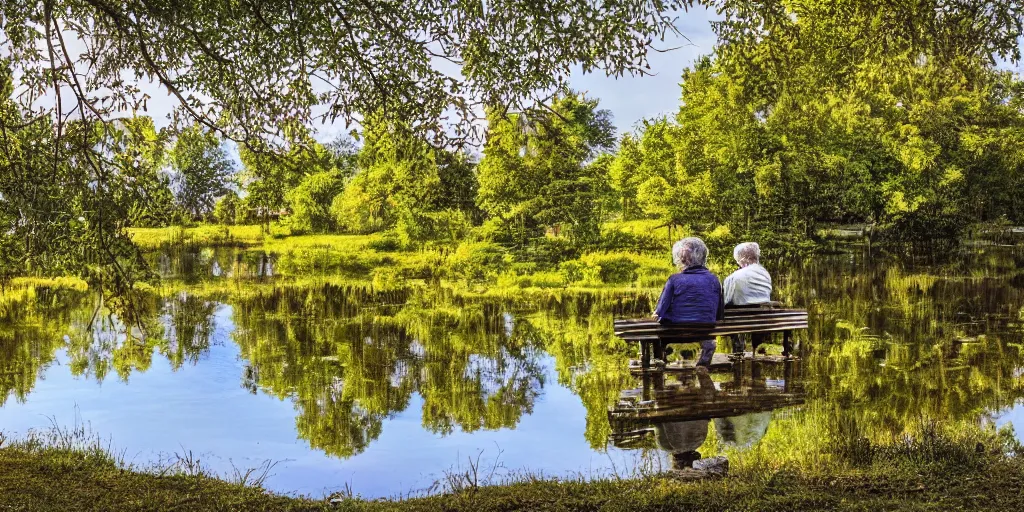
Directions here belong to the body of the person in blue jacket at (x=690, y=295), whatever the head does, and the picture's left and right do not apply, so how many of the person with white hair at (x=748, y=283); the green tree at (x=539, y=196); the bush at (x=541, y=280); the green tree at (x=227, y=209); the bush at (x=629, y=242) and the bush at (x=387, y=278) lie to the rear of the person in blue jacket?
0

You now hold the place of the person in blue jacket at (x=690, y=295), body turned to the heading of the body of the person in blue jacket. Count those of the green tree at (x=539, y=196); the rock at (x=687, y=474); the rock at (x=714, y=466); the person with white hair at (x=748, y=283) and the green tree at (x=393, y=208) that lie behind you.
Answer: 2

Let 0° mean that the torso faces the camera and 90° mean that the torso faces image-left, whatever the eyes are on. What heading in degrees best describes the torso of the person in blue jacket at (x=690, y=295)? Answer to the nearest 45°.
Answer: approximately 180°

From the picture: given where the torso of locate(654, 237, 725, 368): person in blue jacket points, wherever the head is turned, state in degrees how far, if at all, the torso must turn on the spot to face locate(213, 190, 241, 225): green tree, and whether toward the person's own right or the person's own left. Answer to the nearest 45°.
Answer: approximately 45° to the person's own left

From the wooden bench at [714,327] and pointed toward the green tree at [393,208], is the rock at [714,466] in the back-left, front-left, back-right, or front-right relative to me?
back-left

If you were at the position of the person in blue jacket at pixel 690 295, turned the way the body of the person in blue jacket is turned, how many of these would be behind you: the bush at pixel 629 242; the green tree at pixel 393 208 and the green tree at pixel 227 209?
0

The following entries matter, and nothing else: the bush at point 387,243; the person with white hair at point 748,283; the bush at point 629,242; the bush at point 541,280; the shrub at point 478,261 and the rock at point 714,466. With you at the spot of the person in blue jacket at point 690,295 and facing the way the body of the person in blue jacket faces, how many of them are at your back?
1

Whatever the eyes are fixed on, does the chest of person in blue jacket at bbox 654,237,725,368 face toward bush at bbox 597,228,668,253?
yes

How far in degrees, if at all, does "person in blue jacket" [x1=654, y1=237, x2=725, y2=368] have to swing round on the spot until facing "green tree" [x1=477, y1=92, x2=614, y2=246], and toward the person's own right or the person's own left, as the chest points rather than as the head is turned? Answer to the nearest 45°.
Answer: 0° — they already face it

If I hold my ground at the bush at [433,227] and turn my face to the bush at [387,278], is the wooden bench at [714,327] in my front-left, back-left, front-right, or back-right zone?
front-left

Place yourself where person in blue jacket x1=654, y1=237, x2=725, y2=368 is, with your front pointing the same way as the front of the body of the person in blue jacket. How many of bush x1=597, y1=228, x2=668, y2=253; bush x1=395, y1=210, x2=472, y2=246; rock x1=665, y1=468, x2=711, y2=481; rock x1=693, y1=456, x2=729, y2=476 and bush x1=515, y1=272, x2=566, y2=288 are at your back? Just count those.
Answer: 2

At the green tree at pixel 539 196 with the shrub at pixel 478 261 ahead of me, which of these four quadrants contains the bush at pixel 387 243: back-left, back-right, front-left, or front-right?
front-right

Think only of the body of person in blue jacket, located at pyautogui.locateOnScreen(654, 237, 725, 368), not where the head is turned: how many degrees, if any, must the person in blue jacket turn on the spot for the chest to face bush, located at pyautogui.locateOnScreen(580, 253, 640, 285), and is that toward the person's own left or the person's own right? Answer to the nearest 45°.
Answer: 0° — they already face it

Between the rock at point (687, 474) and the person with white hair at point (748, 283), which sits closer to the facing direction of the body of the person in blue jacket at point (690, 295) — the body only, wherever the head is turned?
the person with white hair

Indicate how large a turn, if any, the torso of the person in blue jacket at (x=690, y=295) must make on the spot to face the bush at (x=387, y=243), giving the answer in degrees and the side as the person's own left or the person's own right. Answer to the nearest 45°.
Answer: approximately 45° to the person's own left

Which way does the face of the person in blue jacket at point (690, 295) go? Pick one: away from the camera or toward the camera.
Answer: away from the camera

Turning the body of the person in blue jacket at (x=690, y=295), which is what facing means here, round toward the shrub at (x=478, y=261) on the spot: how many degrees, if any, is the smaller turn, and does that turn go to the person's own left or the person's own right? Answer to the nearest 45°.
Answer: approximately 45° to the person's own left

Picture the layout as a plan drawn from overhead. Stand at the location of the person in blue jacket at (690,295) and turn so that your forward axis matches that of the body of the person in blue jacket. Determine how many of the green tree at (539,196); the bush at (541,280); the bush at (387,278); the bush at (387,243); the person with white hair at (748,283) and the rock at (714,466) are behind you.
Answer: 1

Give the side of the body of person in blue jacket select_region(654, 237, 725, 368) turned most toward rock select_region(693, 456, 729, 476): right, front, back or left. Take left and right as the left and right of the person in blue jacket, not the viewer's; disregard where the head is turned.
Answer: back
